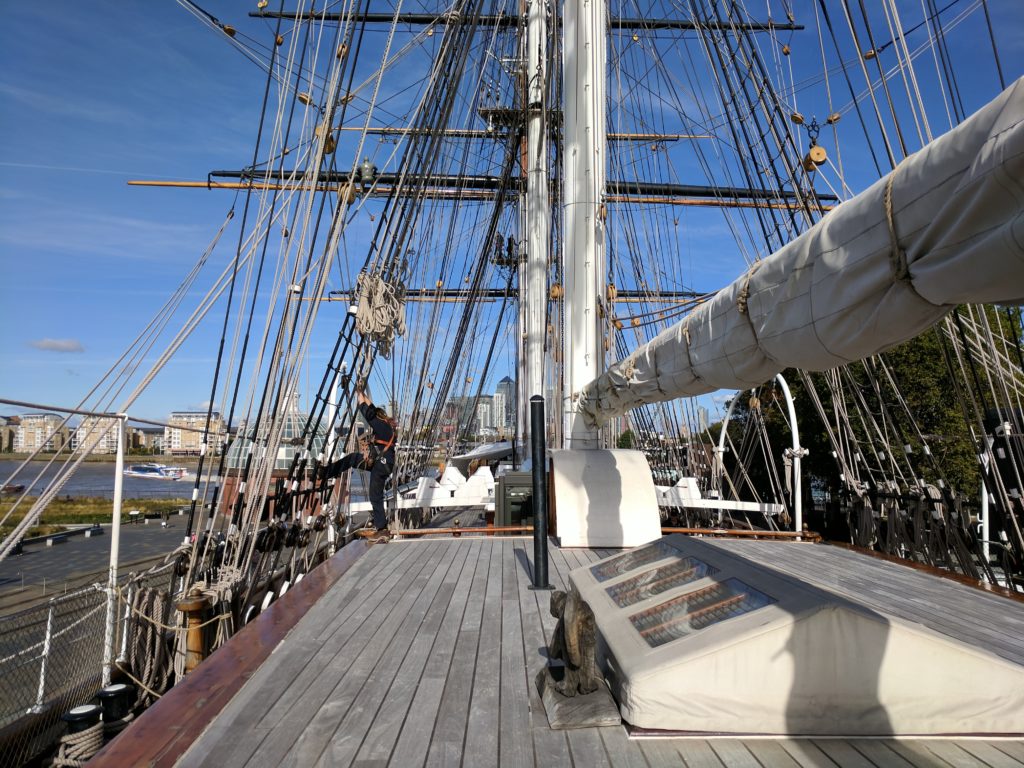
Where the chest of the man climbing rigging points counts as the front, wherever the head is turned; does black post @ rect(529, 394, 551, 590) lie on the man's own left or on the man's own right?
on the man's own left

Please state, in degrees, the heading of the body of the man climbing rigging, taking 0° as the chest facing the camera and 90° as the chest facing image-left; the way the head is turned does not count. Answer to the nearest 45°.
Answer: approximately 90°

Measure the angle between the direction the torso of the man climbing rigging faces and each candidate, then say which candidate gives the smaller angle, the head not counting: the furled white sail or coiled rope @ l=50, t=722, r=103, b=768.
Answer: the coiled rope

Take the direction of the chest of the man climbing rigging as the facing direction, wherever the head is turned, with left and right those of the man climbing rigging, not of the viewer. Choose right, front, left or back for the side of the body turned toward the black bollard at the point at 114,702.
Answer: left

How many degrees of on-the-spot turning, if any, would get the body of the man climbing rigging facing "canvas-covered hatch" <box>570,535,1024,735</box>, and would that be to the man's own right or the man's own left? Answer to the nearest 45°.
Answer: approximately 90° to the man's own left

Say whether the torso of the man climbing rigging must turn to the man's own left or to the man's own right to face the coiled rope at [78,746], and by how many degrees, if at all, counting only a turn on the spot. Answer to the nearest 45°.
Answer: approximately 45° to the man's own left

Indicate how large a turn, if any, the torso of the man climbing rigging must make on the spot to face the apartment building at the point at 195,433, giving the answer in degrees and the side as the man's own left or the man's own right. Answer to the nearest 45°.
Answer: approximately 45° to the man's own right
